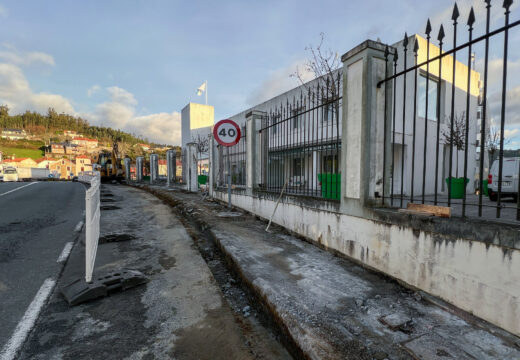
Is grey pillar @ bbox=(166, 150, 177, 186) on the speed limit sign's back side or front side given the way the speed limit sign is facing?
on the back side

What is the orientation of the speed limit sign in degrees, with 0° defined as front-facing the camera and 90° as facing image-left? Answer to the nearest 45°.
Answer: approximately 0°

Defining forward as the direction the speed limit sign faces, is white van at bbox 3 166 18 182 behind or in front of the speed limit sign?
behind

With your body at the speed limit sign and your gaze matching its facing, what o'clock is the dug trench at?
The dug trench is roughly at 12 o'clock from the speed limit sign.

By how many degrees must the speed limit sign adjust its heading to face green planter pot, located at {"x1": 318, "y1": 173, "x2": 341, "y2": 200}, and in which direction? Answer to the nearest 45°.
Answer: approximately 45° to its left

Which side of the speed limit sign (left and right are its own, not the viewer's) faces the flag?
back

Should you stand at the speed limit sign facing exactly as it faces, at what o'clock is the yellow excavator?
The yellow excavator is roughly at 5 o'clock from the speed limit sign.

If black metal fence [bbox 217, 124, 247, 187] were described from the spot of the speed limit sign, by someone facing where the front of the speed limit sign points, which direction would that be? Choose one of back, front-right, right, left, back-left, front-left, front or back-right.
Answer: back

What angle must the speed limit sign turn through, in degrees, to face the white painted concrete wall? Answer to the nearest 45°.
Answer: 0° — it already faces it

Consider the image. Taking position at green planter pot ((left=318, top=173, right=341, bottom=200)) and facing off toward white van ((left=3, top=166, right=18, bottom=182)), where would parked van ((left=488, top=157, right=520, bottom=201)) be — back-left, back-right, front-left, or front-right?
back-right

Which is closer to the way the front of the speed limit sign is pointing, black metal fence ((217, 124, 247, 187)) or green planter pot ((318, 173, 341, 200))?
the green planter pot
